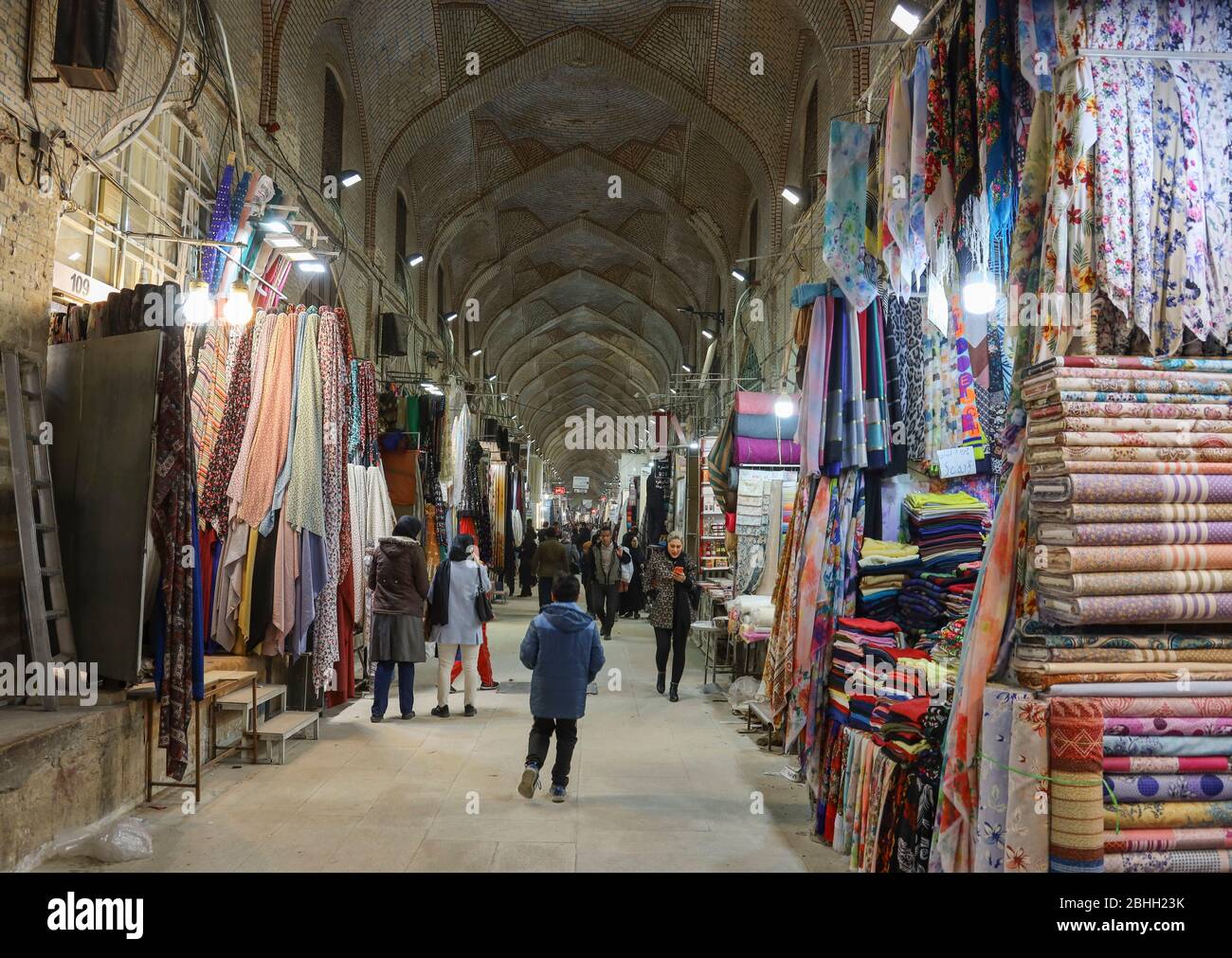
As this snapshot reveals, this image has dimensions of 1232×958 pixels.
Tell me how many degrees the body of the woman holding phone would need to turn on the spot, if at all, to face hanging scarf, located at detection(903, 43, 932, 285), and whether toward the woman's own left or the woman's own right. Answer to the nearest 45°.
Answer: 0° — they already face it

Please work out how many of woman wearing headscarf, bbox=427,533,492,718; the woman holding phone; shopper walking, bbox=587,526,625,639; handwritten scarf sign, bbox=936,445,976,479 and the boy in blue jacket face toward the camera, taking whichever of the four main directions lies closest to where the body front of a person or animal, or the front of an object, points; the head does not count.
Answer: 3

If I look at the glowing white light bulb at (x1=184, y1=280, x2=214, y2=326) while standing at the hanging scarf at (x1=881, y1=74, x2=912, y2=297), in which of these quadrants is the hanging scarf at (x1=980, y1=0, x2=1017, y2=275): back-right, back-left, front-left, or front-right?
back-left

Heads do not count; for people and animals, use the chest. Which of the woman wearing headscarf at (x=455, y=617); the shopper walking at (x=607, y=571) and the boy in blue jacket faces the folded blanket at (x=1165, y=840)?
the shopper walking

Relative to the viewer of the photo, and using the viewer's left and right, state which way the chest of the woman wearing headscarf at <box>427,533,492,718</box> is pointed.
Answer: facing away from the viewer

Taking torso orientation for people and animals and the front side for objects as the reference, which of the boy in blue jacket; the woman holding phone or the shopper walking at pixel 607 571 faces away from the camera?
the boy in blue jacket

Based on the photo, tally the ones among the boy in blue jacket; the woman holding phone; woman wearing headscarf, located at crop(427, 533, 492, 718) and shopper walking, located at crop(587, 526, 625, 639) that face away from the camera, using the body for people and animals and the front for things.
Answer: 2

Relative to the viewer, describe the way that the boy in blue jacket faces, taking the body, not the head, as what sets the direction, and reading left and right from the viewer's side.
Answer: facing away from the viewer

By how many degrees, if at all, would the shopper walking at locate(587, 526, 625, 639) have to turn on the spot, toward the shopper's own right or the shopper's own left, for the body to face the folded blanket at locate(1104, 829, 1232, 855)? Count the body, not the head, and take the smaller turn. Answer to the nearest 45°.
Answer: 0° — they already face it

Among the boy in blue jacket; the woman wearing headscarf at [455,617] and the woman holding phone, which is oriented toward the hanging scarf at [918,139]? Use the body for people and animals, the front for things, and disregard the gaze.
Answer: the woman holding phone
